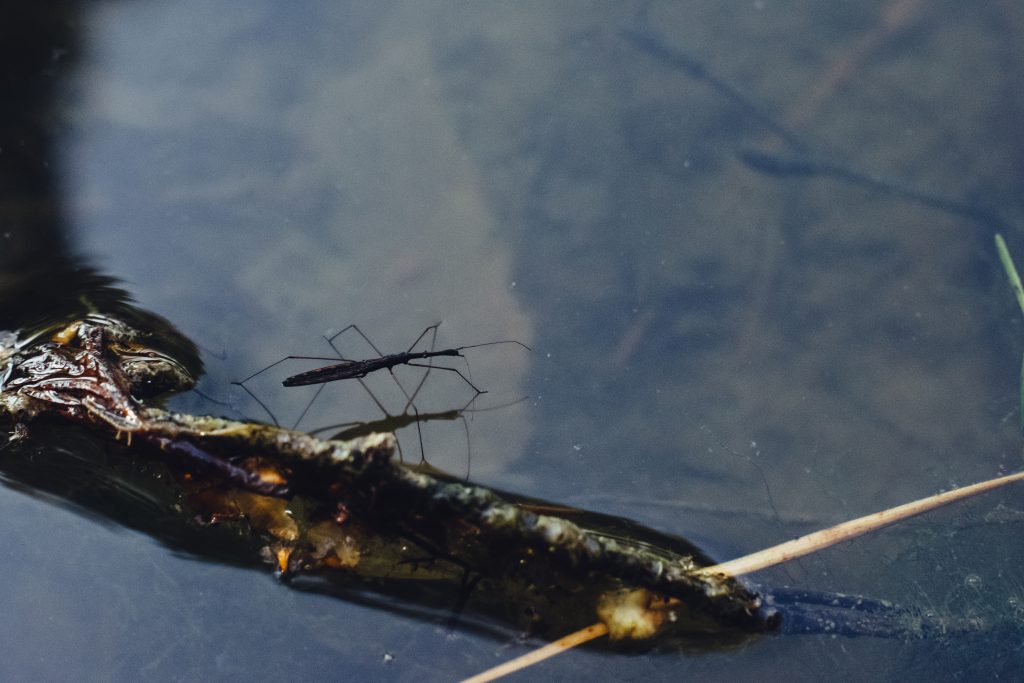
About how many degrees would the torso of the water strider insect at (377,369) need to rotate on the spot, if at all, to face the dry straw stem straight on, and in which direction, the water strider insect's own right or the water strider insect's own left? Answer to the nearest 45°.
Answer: approximately 45° to the water strider insect's own right

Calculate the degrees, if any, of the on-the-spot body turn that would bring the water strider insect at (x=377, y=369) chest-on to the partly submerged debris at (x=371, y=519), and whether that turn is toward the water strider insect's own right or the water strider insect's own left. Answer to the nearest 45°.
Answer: approximately 90° to the water strider insect's own right

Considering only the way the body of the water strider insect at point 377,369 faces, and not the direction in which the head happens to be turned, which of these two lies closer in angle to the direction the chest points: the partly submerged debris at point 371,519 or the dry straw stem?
the dry straw stem

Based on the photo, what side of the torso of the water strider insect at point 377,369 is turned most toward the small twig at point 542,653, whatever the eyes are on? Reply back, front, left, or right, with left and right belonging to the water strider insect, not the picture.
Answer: right

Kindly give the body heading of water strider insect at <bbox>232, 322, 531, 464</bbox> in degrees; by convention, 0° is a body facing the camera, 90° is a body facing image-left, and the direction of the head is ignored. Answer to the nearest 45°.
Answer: approximately 270°
